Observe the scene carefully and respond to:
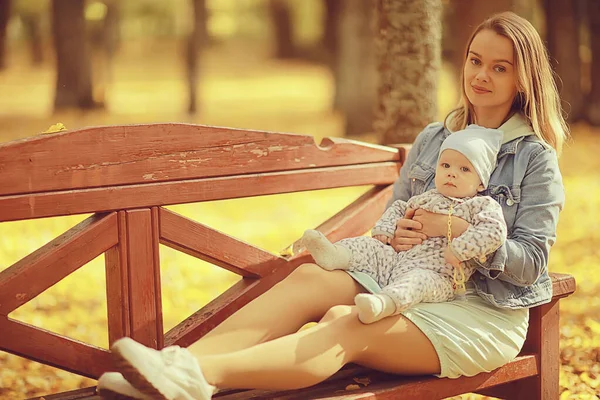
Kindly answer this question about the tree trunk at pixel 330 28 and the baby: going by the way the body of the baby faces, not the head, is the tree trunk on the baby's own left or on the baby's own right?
on the baby's own right

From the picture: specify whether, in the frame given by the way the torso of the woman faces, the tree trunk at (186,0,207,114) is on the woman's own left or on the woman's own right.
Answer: on the woman's own right

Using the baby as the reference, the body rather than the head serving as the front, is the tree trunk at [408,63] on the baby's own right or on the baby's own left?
on the baby's own right

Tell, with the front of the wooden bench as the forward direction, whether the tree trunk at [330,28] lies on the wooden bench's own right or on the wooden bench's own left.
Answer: on the wooden bench's own left

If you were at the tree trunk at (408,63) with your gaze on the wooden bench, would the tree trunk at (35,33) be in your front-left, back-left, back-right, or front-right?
back-right

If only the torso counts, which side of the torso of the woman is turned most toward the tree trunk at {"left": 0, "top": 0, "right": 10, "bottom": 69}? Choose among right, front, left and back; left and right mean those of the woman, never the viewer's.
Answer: right

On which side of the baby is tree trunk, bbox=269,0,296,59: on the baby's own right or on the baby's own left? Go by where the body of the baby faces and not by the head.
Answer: on the baby's own right

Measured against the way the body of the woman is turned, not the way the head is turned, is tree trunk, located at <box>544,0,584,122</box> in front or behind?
behind
